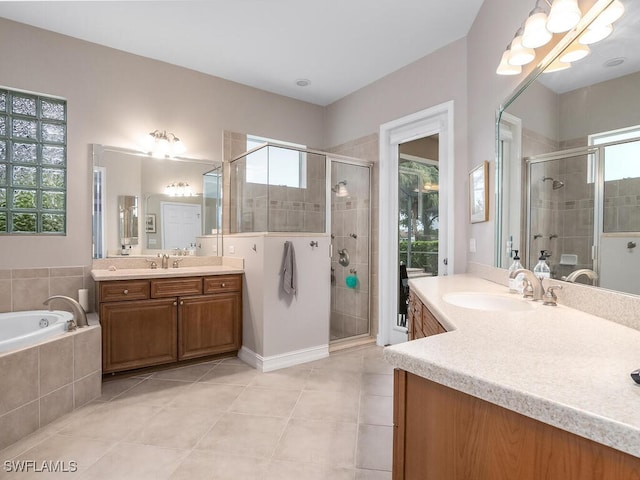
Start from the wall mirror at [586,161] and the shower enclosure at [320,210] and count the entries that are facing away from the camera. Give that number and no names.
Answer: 0

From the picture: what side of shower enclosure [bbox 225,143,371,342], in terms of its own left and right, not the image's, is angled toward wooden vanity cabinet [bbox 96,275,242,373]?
right

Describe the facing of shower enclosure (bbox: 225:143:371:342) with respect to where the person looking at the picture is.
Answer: facing the viewer and to the right of the viewer

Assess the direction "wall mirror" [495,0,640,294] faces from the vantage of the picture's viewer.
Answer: facing the viewer and to the left of the viewer

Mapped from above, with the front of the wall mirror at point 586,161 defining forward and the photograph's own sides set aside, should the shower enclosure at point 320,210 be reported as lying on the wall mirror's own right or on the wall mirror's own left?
on the wall mirror's own right

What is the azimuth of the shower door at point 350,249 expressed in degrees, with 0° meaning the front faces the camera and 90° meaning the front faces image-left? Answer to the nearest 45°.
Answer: approximately 315°
